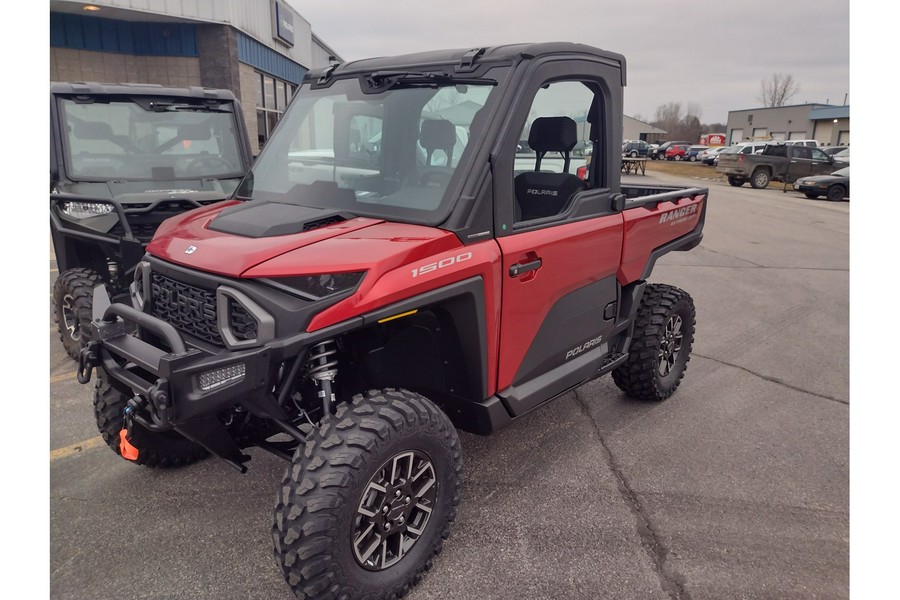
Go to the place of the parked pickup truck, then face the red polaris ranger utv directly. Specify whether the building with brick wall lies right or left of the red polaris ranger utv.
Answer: right

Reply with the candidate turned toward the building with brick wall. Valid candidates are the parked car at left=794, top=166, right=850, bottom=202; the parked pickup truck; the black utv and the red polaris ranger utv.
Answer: the parked car

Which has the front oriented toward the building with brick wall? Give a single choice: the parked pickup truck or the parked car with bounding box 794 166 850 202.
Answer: the parked car

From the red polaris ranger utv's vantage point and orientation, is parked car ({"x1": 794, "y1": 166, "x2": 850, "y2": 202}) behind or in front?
behind

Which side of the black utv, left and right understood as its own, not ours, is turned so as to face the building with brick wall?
back

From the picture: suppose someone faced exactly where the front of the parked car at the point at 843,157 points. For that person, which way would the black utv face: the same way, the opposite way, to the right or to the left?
to the left

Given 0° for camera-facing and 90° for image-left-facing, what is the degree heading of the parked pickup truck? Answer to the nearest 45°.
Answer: approximately 225°

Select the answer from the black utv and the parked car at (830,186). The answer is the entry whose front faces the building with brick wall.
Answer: the parked car

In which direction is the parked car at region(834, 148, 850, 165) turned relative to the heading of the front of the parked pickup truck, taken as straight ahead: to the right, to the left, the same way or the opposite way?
the opposite way

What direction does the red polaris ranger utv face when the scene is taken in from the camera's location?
facing the viewer and to the left of the viewer

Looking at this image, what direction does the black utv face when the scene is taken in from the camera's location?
facing the viewer

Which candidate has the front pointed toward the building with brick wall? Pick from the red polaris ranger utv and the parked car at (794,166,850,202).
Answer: the parked car

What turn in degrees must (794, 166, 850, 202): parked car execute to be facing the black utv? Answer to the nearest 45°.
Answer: approximately 45° to its left

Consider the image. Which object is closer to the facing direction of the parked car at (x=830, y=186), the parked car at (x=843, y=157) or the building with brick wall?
the building with brick wall

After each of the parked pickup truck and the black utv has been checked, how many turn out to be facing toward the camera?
1
